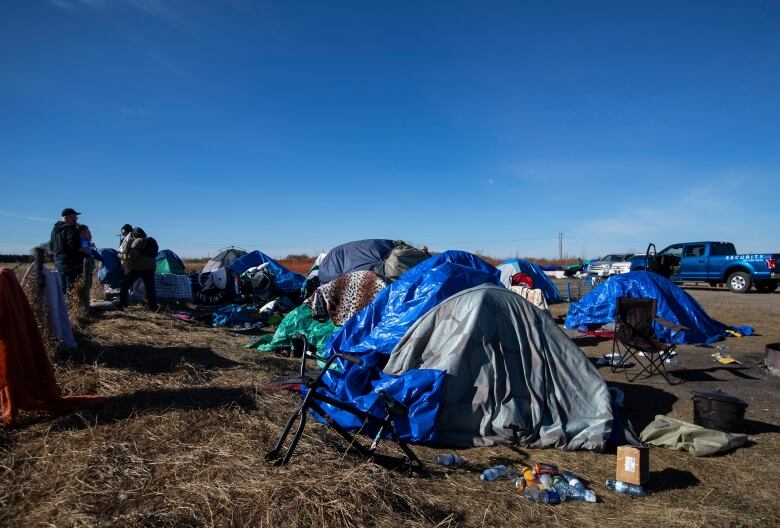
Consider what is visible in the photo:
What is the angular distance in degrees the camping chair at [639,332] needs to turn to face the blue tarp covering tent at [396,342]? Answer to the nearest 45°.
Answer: approximately 90° to its right

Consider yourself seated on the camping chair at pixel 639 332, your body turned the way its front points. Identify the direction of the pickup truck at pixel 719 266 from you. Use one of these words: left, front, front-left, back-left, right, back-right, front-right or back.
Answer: back-left

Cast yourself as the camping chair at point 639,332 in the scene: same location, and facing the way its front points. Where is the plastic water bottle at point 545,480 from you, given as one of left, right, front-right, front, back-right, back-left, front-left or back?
front-right

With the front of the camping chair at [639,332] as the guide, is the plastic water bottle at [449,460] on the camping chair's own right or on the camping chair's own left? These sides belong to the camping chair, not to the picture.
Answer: on the camping chair's own right

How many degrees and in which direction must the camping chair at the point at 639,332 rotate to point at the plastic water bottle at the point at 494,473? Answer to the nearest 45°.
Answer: approximately 45° to its right

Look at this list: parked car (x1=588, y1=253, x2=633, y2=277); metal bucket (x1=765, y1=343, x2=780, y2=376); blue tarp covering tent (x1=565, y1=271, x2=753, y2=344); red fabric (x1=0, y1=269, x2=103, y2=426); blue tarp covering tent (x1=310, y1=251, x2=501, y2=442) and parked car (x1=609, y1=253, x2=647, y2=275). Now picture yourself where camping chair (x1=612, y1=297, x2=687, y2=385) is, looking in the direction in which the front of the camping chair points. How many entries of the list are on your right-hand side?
2

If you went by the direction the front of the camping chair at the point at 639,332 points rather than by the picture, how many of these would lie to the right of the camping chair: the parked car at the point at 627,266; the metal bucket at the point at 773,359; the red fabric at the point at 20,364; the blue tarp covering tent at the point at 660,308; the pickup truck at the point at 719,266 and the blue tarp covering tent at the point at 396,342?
2

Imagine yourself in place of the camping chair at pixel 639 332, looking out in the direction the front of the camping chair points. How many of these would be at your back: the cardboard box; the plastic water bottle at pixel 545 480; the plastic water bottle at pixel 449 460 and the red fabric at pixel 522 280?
1

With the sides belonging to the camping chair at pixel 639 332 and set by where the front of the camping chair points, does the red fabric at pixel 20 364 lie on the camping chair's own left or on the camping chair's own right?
on the camping chair's own right

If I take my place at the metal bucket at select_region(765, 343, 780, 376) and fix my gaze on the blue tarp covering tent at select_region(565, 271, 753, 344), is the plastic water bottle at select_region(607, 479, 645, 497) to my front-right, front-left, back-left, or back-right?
back-left

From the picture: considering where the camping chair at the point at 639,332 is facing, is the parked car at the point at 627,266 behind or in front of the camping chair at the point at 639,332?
behind

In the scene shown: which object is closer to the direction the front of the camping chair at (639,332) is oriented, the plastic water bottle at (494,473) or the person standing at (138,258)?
the plastic water bottle

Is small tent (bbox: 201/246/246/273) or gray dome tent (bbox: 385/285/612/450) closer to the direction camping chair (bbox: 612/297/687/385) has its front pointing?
the gray dome tent

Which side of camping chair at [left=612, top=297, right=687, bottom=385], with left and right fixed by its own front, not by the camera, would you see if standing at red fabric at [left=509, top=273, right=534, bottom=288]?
back

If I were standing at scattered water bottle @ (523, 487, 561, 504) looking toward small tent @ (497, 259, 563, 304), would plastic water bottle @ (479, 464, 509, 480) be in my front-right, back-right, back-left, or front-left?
front-left

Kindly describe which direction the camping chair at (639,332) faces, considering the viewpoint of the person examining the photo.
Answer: facing the viewer and to the right of the viewer
